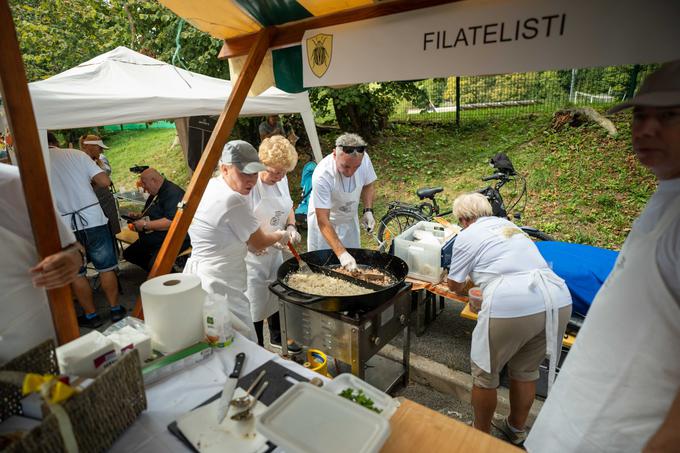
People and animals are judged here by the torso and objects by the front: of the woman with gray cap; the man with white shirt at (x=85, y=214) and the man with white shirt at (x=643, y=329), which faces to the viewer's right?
the woman with gray cap

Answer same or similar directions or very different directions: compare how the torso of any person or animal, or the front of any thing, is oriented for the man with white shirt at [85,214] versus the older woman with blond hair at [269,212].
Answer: very different directions

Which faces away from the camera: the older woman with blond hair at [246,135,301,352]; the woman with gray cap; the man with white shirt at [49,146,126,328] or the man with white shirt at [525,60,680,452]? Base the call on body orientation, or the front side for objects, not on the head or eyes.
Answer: the man with white shirt at [49,146,126,328]

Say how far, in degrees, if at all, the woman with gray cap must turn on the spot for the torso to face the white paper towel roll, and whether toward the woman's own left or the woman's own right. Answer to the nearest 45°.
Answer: approximately 90° to the woman's own right

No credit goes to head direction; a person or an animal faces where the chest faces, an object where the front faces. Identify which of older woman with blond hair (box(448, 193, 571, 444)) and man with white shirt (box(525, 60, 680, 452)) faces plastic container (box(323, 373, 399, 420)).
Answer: the man with white shirt

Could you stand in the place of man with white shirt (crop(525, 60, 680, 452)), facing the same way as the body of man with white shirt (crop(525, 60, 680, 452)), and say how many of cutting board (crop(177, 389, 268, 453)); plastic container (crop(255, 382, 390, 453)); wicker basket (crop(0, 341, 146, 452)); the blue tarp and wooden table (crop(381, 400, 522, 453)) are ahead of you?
4

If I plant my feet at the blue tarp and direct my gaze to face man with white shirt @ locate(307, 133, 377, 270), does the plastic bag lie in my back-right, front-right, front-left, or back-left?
front-left

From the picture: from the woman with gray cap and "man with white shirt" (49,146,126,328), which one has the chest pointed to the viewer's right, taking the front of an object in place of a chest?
the woman with gray cap

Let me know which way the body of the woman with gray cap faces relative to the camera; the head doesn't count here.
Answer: to the viewer's right

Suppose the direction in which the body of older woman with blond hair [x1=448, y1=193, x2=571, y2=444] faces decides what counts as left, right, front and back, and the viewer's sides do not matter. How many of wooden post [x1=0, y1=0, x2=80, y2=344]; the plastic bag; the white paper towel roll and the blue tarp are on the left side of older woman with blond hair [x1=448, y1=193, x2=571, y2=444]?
3

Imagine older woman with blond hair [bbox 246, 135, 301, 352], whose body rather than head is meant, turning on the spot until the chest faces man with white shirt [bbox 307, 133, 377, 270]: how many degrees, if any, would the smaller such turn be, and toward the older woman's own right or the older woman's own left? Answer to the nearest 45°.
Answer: approximately 45° to the older woman's own left

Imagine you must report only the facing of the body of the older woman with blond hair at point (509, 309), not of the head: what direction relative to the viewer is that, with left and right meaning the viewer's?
facing away from the viewer and to the left of the viewer

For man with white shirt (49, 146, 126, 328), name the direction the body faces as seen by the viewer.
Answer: away from the camera

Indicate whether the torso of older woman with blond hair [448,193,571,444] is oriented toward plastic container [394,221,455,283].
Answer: yes

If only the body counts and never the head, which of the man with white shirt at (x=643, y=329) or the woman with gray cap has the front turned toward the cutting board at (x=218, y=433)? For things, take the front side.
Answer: the man with white shirt

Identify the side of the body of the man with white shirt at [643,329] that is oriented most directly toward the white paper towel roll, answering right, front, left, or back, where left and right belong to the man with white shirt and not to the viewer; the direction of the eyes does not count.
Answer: front

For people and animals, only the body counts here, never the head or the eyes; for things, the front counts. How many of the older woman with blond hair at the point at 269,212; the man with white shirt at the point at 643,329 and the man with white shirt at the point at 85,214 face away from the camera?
1

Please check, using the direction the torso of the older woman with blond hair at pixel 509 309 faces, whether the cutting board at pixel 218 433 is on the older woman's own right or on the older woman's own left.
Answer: on the older woman's own left

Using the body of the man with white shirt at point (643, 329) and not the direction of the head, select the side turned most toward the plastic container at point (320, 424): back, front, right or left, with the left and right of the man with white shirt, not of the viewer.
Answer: front

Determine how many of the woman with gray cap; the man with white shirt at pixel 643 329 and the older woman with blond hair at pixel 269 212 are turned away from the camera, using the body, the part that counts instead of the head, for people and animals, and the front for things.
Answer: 0

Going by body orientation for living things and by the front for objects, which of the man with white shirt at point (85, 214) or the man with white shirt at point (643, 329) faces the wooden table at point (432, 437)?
the man with white shirt at point (643, 329)

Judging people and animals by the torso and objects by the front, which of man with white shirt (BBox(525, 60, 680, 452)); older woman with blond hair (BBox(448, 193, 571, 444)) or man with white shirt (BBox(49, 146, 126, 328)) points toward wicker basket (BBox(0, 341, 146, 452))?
man with white shirt (BBox(525, 60, 680, 452))
